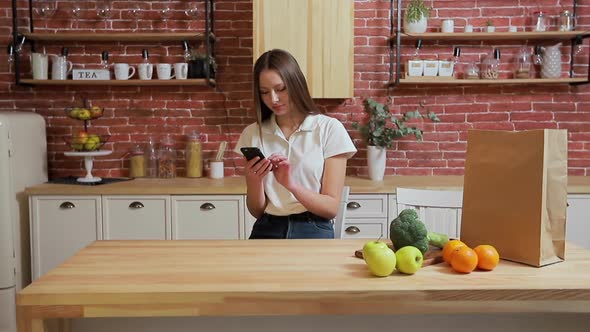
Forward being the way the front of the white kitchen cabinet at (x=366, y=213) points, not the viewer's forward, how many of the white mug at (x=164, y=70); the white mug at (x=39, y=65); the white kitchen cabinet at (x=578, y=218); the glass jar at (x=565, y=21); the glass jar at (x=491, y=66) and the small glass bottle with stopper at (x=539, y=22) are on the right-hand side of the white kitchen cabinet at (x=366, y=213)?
2

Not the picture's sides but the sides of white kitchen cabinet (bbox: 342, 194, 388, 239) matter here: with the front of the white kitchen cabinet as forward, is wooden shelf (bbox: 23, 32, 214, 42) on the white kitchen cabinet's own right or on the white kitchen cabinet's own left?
on the white kitchen cabinet's own right

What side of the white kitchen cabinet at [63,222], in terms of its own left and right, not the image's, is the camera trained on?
front

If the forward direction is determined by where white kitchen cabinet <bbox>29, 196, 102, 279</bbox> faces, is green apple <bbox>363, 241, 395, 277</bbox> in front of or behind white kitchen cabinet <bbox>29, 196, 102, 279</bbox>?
in front

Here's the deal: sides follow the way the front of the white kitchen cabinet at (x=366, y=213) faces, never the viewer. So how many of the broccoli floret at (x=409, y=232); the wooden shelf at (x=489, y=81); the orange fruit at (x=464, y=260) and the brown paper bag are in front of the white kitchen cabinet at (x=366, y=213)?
3

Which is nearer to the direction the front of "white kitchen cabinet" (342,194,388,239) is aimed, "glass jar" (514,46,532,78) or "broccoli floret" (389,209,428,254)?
the broccoli floret

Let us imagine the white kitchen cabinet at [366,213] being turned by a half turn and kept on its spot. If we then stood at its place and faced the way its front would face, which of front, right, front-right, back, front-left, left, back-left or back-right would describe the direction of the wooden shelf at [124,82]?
left

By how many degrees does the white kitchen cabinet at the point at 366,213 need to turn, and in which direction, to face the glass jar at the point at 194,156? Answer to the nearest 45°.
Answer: approximately 90° to its right

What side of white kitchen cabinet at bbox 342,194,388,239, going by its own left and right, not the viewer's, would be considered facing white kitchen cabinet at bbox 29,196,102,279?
right

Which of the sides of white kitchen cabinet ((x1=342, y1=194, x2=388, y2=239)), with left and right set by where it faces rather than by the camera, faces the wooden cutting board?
front

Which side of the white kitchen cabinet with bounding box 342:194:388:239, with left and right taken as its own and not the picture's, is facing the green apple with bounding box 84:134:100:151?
right

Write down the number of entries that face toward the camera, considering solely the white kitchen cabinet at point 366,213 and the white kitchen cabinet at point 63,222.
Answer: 2

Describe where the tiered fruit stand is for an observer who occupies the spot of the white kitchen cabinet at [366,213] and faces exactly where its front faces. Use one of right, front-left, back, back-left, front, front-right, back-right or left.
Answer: right

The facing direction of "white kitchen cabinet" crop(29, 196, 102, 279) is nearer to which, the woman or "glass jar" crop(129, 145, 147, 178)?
the woman

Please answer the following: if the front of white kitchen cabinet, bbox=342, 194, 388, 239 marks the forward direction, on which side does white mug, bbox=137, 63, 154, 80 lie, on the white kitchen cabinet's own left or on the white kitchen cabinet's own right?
on the white kitchen cabinet's own right

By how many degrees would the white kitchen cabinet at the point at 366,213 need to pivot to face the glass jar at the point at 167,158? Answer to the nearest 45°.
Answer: approximately 90° to its right
